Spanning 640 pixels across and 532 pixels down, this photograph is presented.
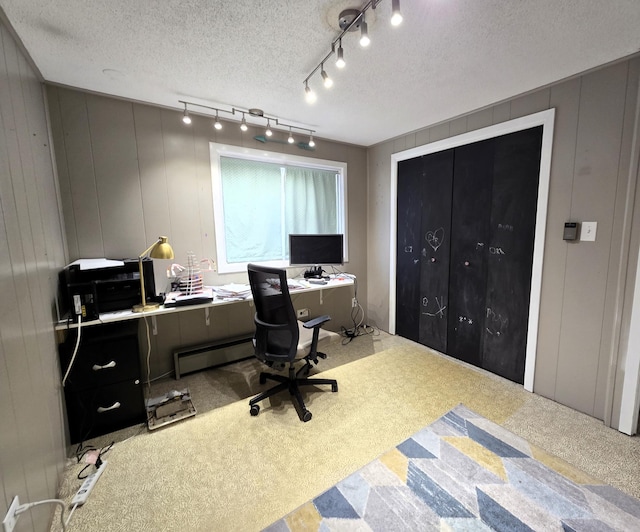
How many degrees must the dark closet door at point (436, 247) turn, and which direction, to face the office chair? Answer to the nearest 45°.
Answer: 0° — it already faces it

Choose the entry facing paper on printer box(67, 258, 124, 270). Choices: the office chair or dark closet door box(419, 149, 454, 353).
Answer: the dark closet door

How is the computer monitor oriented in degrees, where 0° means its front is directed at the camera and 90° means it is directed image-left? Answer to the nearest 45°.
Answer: approximately 0°

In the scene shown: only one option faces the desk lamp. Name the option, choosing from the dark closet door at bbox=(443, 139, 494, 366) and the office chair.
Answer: the dark closet door

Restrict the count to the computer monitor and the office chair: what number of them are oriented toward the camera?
1

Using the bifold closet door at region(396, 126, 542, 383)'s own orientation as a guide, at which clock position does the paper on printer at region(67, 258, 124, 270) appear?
The paper on printer is roughly at 12 o'clock from the bifold closet door.

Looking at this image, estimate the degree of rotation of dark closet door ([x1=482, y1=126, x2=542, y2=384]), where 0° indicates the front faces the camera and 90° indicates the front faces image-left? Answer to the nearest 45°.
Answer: approximately 45°

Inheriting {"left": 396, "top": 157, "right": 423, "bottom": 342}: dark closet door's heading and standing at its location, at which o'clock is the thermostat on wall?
The thermostat on wall is roughly at 9 o'clock from the dark closet door.

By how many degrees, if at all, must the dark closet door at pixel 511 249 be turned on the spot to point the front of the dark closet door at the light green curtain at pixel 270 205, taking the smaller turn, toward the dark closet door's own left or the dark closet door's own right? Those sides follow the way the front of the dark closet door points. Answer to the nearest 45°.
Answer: approximately 45° to the dark closet door's own right

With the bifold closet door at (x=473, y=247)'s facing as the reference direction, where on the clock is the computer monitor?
The computer monitor is roughly at 1 o'clock from the bifold closet door.

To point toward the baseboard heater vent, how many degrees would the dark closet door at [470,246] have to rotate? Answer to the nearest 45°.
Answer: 0° — it already faces it

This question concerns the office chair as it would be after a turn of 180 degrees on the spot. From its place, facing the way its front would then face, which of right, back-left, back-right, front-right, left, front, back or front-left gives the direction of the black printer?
front-right
